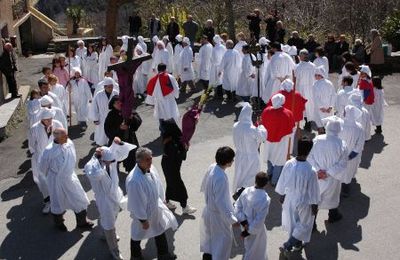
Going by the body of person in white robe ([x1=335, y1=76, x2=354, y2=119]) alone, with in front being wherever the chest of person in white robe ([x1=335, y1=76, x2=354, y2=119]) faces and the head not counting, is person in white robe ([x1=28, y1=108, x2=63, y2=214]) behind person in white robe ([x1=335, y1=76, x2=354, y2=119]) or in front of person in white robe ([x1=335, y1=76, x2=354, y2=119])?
in front

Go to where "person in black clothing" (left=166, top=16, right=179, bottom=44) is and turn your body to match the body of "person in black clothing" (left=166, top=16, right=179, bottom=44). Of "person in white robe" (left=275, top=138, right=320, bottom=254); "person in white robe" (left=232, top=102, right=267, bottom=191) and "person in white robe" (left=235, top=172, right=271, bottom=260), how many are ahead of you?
3

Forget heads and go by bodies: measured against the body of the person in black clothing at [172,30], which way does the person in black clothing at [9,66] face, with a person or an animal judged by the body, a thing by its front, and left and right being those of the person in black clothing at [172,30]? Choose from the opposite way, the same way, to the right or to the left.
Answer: to the left

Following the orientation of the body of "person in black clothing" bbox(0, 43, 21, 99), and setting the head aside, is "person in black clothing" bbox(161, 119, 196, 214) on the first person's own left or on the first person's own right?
on the first person's own right

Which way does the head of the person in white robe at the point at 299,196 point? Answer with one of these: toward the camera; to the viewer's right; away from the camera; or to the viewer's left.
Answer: away from the camera

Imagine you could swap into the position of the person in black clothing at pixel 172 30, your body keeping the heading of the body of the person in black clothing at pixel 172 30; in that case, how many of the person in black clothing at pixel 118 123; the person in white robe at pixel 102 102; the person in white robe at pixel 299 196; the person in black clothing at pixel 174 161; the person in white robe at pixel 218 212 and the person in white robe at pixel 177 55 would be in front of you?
6

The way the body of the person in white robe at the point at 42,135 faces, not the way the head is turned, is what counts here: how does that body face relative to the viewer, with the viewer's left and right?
facing the viewer and to the right of the viewer

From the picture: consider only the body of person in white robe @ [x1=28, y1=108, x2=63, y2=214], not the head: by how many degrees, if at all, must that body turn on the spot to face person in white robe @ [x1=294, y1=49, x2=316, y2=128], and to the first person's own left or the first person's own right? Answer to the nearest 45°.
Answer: approximately 45° to the first person's own left

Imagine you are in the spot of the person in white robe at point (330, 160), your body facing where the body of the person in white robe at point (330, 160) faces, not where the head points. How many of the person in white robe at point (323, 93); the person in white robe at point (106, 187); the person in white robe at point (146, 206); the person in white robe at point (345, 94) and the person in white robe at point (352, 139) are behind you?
2

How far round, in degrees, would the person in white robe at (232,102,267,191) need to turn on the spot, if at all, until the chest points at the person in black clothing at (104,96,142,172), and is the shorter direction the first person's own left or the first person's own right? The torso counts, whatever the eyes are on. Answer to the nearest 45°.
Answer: approximately 135° to the first person's own left
